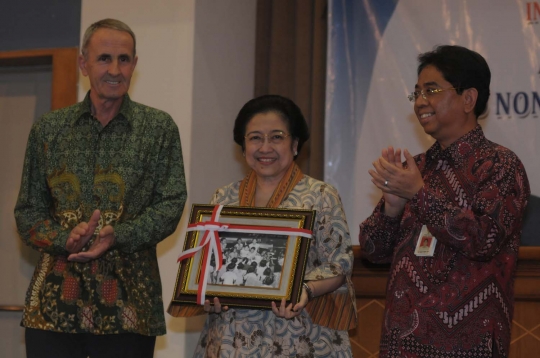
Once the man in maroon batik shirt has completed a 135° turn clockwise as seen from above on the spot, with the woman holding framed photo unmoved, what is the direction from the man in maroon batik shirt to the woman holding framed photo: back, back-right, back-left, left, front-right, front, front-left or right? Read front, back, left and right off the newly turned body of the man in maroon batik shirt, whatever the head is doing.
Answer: left

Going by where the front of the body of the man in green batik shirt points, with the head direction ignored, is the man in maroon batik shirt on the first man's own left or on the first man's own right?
on the first man's own left

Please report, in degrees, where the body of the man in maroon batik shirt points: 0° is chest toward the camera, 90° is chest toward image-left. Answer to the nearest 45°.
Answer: approximately 45°

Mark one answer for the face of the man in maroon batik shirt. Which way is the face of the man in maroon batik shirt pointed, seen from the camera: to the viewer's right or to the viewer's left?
to the viewer's left

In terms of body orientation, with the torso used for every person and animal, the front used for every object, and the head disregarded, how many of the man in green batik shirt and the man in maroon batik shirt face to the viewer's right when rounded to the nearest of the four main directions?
0

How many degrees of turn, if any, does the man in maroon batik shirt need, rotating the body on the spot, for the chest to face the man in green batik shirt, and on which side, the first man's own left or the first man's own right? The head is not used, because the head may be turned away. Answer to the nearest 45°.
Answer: approximately 45° to the first man's own right

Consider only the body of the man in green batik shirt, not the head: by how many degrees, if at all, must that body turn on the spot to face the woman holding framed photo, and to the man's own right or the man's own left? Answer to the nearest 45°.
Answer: approximately 90° to the man's own left

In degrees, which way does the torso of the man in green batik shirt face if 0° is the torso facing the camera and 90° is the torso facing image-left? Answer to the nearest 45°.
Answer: approximately 0°
